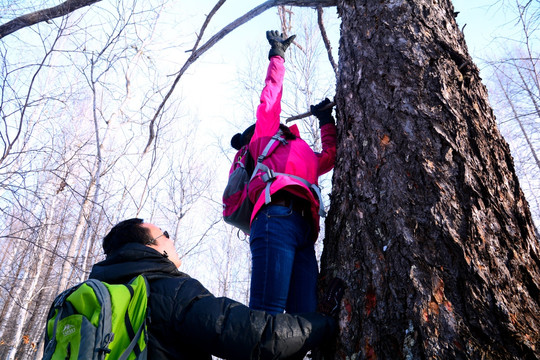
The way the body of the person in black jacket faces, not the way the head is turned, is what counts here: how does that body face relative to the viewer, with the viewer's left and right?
facing away from the viewer and to the right of the viewer

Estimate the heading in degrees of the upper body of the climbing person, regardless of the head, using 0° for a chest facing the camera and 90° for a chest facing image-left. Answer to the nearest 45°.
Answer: approximately 315°
